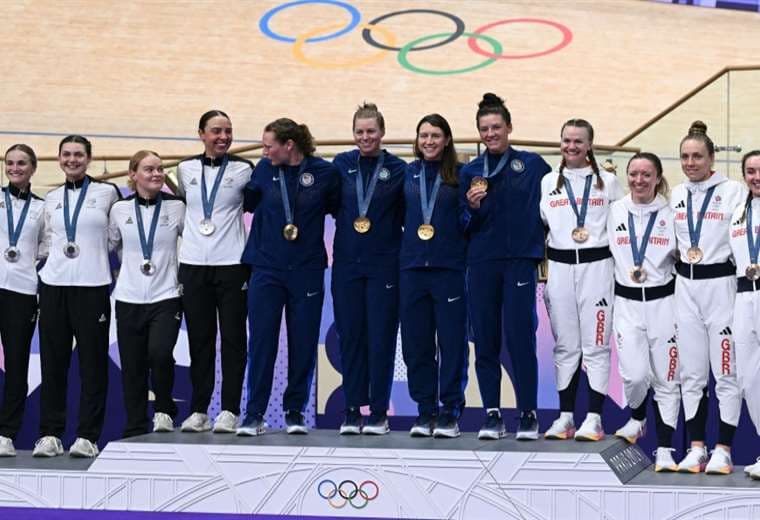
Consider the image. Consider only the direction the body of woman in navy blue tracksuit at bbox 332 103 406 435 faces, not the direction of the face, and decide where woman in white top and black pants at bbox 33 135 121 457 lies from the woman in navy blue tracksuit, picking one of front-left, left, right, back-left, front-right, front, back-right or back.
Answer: right

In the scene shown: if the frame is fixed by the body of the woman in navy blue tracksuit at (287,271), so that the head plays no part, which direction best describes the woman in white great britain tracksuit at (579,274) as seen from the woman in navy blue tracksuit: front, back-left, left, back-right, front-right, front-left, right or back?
left

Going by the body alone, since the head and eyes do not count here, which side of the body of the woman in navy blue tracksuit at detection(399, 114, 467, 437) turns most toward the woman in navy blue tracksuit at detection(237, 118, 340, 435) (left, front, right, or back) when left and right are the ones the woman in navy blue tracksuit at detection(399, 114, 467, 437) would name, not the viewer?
right

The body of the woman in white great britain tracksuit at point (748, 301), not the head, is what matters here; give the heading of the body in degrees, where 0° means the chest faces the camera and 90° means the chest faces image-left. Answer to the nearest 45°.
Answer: approximately 0°
